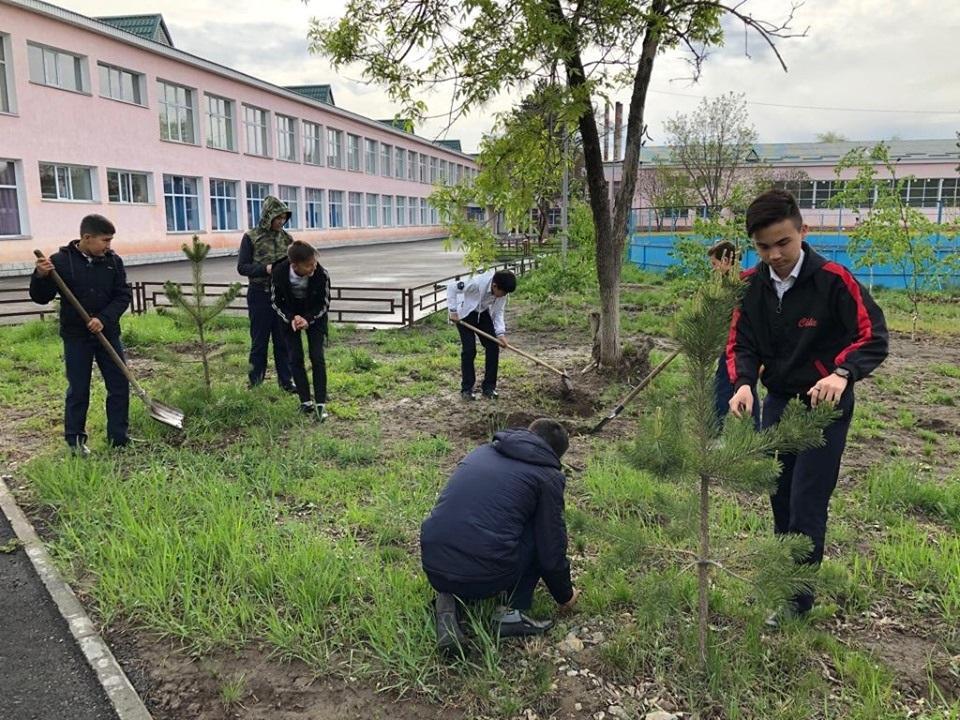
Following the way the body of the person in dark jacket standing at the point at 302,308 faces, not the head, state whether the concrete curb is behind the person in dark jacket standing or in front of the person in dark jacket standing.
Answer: in front

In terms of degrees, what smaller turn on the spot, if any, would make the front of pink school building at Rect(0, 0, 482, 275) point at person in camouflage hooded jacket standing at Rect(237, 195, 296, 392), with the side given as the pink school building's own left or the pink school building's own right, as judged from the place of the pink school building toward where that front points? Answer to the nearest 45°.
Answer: approximately 45° to the pink school building's own right

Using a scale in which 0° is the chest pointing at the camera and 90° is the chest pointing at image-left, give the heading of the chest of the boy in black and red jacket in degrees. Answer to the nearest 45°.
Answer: approximately 45°

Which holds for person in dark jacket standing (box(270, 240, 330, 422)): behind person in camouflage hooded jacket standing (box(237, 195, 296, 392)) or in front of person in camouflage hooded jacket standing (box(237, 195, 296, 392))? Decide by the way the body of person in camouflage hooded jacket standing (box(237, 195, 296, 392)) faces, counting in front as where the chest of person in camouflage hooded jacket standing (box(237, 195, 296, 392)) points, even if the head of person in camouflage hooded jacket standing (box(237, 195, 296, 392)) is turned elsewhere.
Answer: in front

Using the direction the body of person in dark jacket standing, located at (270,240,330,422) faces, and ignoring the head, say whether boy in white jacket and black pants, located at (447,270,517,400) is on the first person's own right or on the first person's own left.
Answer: on the first person's own left

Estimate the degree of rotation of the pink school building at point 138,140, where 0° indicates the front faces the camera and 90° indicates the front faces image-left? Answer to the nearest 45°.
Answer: approximately 315°

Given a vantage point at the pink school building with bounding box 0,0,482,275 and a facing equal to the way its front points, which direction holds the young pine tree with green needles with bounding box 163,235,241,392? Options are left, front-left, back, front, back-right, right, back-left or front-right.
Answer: front-right

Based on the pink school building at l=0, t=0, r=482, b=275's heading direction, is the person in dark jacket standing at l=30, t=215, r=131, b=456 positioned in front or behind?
in front

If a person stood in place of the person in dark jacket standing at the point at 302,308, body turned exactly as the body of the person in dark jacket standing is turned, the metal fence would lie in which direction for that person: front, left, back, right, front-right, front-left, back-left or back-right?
back
